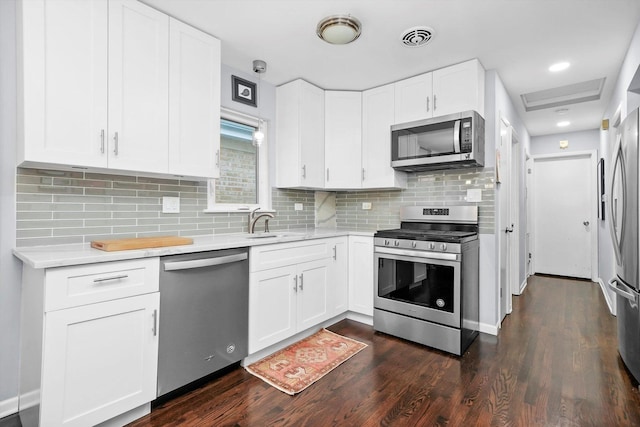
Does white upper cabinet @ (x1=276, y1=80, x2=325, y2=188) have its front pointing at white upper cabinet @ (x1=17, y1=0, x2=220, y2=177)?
no

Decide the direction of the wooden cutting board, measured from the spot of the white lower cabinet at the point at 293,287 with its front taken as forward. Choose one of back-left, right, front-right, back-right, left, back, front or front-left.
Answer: right

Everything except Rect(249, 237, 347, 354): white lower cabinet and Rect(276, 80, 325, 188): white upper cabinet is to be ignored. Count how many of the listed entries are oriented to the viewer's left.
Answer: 0

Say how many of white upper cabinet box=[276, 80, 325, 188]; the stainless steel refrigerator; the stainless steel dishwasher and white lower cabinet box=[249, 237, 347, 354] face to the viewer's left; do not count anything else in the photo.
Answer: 1

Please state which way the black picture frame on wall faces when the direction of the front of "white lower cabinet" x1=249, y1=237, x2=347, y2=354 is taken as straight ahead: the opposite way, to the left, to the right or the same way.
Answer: the same way

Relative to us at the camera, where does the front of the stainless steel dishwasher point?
facing the viewer and to the right of the viewer

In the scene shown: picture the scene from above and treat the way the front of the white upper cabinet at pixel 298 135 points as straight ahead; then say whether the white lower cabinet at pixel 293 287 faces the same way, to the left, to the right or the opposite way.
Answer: the same way

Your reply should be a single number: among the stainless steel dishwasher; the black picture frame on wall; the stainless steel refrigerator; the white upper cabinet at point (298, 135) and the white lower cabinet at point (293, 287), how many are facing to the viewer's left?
1

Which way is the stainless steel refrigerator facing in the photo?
to the viewer's left

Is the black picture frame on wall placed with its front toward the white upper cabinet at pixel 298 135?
no

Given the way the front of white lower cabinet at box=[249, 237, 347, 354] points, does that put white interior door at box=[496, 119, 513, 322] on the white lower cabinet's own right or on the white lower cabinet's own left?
on the white lower cabinet's own left

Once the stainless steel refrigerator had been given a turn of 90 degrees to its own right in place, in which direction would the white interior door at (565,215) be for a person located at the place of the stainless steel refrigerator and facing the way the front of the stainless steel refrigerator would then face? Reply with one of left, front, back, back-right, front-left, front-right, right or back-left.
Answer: front
